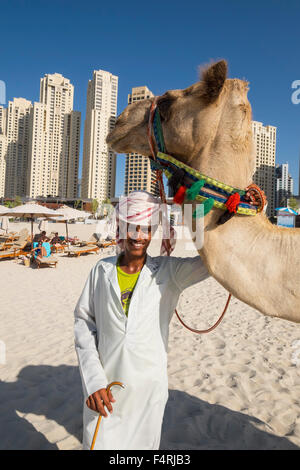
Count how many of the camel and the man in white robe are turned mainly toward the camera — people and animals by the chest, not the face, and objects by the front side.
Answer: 1

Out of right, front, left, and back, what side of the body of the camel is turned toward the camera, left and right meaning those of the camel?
left

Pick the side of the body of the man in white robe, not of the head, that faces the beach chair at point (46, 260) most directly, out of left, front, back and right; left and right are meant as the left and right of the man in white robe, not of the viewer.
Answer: back

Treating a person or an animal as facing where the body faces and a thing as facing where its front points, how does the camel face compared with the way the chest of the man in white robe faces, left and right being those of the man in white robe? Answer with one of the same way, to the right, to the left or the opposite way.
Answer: to the right

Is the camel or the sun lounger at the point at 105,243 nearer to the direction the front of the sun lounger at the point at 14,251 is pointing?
the camel

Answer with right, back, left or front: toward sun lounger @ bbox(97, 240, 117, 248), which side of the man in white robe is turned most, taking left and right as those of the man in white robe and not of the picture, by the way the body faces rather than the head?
back

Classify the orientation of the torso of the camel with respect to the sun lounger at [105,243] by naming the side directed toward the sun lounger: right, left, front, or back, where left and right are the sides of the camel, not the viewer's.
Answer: right

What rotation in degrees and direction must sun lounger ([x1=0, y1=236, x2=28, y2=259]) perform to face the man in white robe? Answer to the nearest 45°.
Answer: approximately 45° to its left

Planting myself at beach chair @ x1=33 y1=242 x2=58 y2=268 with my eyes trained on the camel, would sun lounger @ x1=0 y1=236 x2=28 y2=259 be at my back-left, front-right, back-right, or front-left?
back-right

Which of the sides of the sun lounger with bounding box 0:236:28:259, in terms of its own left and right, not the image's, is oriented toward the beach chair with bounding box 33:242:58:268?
left
